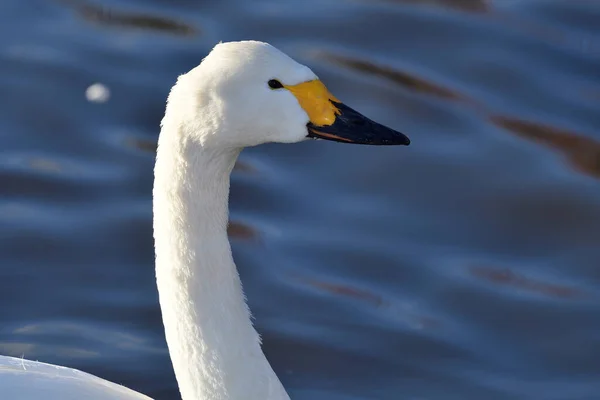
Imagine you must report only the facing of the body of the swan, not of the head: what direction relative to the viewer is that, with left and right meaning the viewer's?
facing to the right of the viewer

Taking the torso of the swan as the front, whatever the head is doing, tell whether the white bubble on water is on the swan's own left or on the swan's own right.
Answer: on the swan's own left
